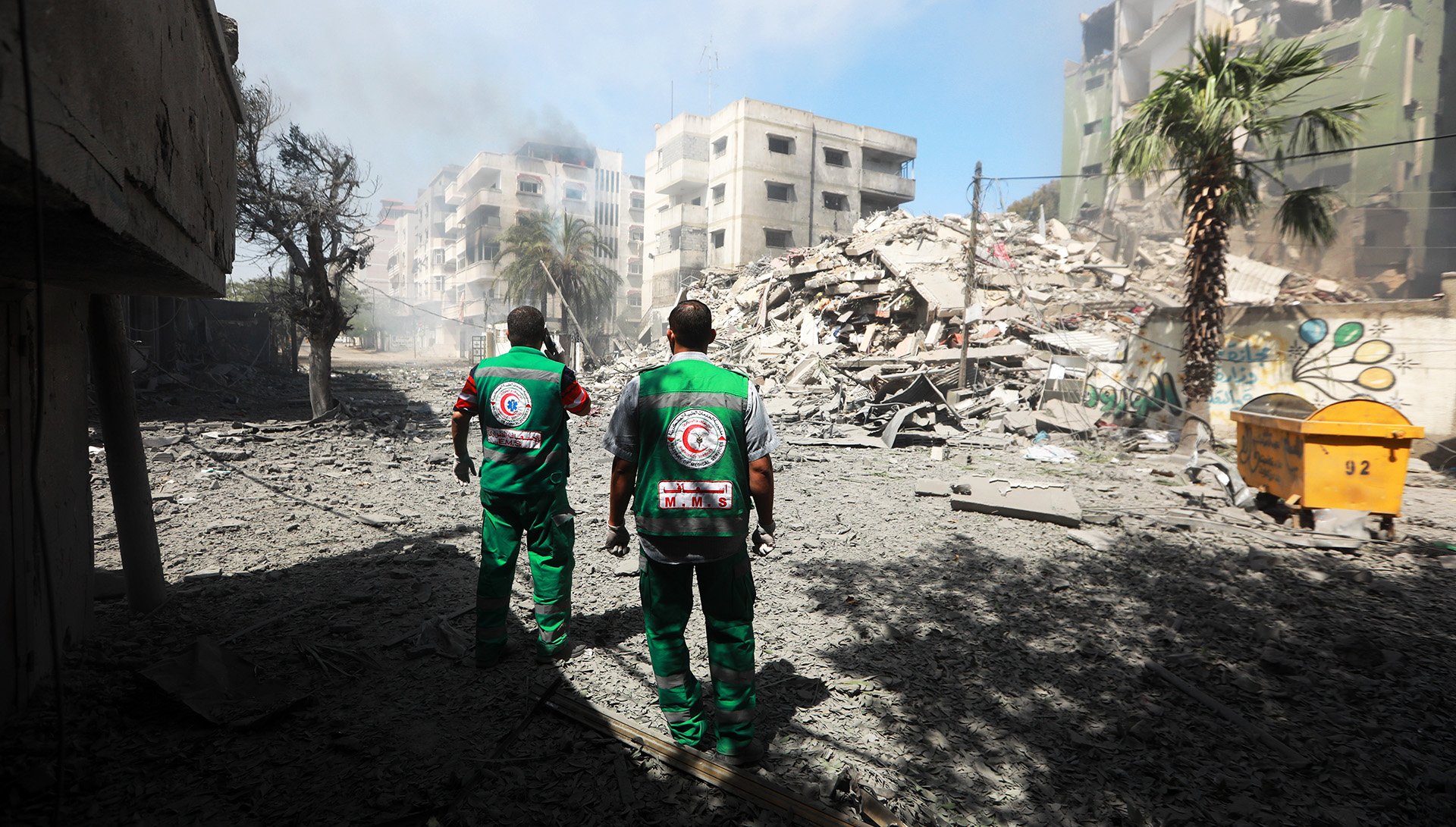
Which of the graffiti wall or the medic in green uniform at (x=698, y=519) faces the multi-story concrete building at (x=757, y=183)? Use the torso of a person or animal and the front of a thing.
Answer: the medic in green uniform

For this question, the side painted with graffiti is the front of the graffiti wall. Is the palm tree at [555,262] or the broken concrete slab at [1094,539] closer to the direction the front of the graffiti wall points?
the broken concrete slab

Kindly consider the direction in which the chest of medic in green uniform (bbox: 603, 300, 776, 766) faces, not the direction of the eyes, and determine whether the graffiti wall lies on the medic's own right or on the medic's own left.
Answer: on the medic's own right

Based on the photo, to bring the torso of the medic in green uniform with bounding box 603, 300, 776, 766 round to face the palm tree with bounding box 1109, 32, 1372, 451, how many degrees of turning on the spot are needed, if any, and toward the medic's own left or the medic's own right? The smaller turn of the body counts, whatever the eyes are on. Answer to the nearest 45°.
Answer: approximately 45° to the medic's own right

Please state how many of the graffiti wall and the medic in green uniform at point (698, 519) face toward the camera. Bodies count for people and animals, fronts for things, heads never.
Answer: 1

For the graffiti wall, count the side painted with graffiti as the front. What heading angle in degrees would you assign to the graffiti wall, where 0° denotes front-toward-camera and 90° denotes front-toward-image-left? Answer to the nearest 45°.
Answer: approximately 0°

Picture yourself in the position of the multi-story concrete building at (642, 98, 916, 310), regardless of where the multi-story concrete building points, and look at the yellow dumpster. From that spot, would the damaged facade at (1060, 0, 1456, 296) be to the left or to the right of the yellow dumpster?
left

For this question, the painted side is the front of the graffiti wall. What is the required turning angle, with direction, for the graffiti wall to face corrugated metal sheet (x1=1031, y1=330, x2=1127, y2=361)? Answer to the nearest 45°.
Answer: approximately 135° to its right

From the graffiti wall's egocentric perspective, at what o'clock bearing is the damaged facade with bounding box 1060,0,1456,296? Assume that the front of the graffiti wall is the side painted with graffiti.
The damaged facade is roughly at 6 o'clock from the graffiti wall.

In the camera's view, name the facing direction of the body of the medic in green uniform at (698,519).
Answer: away from the camera

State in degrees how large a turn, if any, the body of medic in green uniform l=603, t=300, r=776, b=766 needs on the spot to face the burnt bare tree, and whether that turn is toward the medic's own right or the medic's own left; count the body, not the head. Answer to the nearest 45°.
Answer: approximately 45° to the medic's own left
